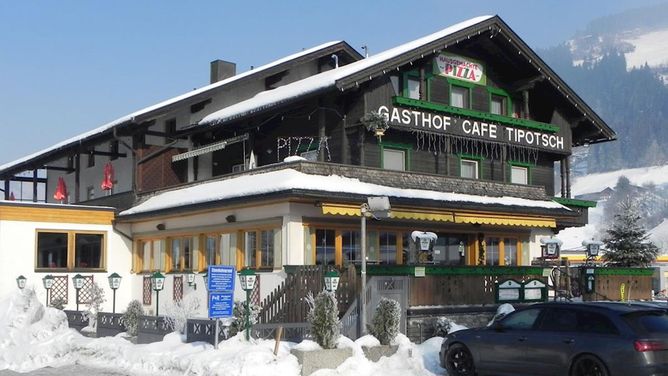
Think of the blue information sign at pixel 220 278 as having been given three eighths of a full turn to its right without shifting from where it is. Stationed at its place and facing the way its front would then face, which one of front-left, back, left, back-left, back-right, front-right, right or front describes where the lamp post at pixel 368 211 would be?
back-right

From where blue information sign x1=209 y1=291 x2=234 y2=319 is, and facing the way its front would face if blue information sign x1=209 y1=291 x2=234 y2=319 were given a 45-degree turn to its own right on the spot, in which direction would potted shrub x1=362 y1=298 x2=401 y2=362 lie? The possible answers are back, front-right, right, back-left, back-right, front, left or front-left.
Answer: back-left

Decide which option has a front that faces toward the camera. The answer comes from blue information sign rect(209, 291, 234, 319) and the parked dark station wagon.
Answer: the blue information sign

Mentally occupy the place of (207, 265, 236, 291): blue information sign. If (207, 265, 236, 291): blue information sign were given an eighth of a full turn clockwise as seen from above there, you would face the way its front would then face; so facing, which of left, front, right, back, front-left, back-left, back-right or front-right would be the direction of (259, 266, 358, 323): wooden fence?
back

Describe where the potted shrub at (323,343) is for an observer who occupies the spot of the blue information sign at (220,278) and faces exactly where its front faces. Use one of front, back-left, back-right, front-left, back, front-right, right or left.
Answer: front-left

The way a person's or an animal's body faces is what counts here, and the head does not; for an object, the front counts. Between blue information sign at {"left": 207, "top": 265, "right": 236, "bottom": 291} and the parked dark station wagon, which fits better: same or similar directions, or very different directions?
very different directions

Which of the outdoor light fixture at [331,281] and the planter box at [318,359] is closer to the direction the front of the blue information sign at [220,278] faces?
the planter box

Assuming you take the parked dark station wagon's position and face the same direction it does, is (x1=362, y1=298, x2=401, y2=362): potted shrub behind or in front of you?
in front

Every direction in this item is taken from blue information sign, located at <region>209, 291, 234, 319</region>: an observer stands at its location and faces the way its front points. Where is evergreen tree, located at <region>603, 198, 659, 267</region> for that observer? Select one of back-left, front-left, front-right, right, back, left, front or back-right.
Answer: back-left

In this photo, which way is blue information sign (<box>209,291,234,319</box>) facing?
toward the camera

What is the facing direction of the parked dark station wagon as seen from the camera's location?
facing away from the viewer and to the left of the viewer

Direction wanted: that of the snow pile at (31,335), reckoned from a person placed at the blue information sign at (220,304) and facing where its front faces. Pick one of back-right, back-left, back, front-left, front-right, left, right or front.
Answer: back-right

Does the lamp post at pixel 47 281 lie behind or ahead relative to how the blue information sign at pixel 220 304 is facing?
behind

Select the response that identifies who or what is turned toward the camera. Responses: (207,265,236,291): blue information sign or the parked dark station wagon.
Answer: the blue information sign

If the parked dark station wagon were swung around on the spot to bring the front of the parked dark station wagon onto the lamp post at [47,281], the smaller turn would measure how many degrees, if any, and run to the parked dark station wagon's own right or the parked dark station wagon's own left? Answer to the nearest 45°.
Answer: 0° — it already faces it

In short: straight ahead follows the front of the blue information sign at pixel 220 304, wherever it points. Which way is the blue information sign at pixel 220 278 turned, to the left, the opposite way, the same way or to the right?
the same way

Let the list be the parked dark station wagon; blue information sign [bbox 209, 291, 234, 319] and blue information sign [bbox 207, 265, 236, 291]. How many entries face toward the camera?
2

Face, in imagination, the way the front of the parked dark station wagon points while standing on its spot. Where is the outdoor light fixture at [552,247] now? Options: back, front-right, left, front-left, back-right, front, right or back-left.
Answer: front-right

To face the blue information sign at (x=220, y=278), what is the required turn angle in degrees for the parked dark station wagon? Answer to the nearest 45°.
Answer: approximately 45° to its left

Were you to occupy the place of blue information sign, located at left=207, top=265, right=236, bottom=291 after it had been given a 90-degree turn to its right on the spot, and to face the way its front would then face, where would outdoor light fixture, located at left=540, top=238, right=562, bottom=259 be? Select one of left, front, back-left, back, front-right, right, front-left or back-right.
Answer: back-right

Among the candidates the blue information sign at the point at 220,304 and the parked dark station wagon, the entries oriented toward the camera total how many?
1
